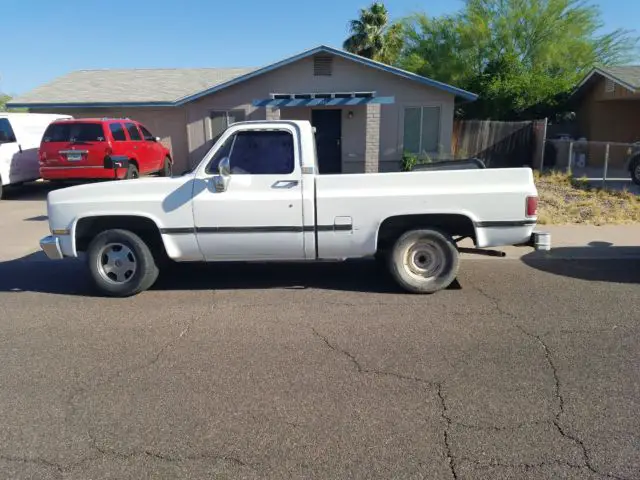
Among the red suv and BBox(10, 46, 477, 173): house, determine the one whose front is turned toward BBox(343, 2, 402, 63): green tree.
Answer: the red suv

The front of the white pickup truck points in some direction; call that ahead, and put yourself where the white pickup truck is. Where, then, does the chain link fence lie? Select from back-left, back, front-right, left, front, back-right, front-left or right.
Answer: back-right

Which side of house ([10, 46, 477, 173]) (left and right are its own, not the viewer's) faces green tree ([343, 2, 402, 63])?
back

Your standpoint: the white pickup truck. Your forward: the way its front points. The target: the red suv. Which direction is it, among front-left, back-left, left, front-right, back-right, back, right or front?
front-right

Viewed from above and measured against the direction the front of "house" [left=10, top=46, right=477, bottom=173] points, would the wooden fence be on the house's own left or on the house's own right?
on the house's own left

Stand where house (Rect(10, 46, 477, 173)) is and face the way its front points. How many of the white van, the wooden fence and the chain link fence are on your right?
1

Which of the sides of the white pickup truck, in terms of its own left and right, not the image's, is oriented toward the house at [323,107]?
right

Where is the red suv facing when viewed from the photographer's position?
facing away from the viewer and to the right of the viewer

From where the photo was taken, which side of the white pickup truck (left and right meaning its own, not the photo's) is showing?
left

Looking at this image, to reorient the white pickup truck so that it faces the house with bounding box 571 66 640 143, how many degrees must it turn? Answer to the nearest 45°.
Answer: approximately 135° to its right

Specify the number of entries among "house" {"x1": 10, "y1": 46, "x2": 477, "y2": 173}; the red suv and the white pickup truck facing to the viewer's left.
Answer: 1
